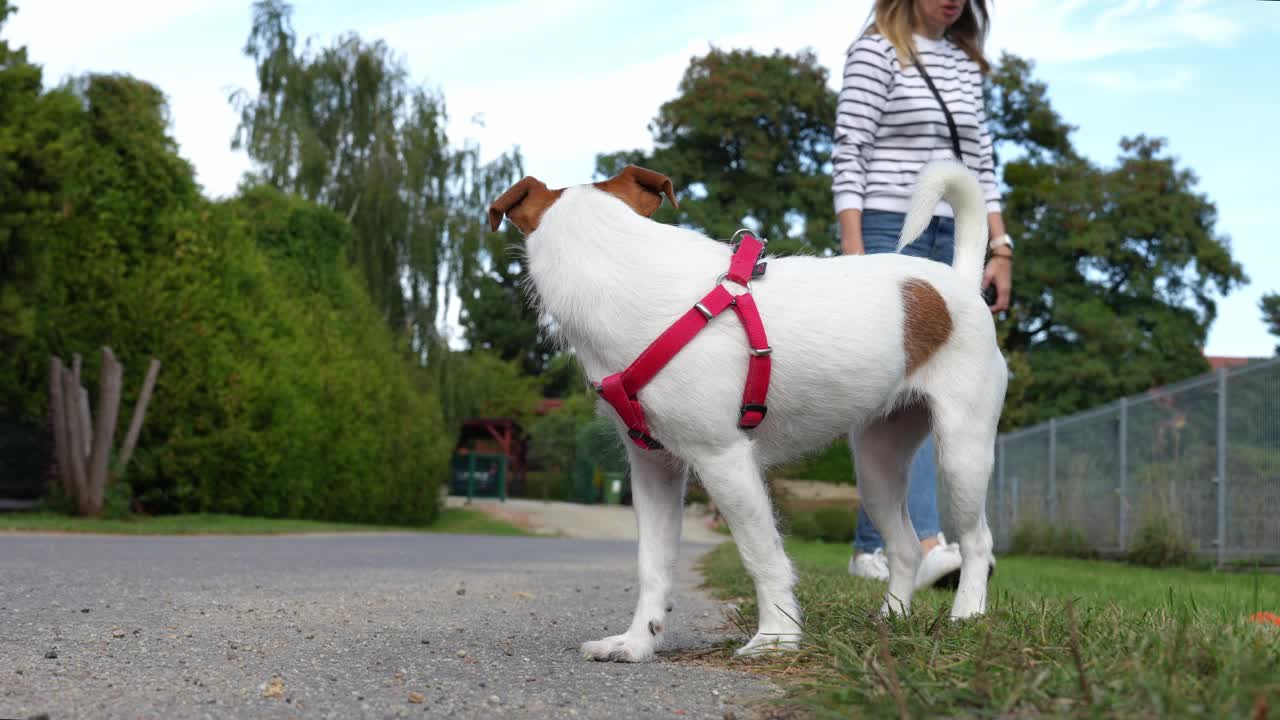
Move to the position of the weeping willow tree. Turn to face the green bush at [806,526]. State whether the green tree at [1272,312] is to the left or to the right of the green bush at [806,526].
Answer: left

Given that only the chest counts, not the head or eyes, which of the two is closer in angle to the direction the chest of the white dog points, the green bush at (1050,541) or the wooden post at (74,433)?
the wooden post

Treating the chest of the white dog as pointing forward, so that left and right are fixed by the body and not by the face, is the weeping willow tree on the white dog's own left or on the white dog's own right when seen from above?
on the white dog's own right

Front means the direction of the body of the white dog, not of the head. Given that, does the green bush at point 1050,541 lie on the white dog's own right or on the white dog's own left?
on the white dog's own right

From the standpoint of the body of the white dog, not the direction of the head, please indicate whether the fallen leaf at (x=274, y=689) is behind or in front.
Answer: in front

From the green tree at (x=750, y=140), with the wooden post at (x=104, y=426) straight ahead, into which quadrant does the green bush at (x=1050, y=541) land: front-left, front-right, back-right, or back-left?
front-left

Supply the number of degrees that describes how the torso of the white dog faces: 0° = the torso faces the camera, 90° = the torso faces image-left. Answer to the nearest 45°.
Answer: approximately 90°

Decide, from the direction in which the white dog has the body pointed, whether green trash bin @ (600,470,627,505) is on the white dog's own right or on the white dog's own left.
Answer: on the white dog's own right

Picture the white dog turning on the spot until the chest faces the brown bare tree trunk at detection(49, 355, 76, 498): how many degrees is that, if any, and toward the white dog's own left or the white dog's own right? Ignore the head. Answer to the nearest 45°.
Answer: approximately 45° to the white dog's own right

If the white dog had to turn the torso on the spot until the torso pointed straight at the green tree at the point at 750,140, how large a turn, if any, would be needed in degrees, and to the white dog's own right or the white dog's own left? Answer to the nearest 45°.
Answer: approximately 90° to the white dog's own right

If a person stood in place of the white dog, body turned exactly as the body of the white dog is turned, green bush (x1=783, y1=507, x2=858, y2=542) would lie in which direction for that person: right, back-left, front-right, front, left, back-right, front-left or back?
right

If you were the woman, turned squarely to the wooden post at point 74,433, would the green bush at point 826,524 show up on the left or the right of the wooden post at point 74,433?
right
